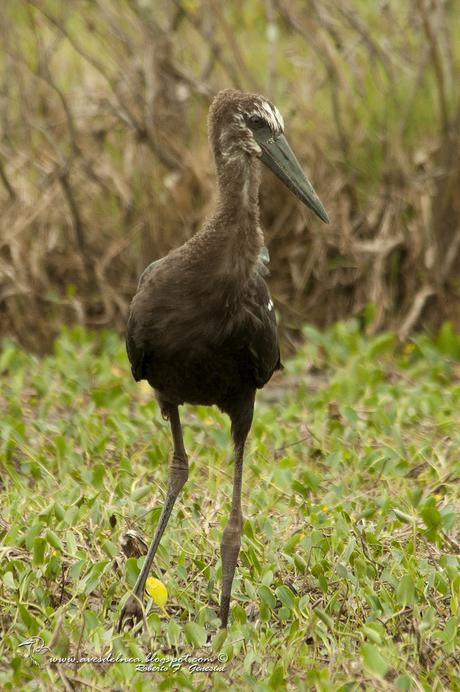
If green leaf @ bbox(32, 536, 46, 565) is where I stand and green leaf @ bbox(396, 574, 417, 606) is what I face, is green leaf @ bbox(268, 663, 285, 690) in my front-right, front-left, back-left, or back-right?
front-right

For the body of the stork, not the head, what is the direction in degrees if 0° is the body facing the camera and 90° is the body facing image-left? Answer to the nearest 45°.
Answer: approximately 315°
